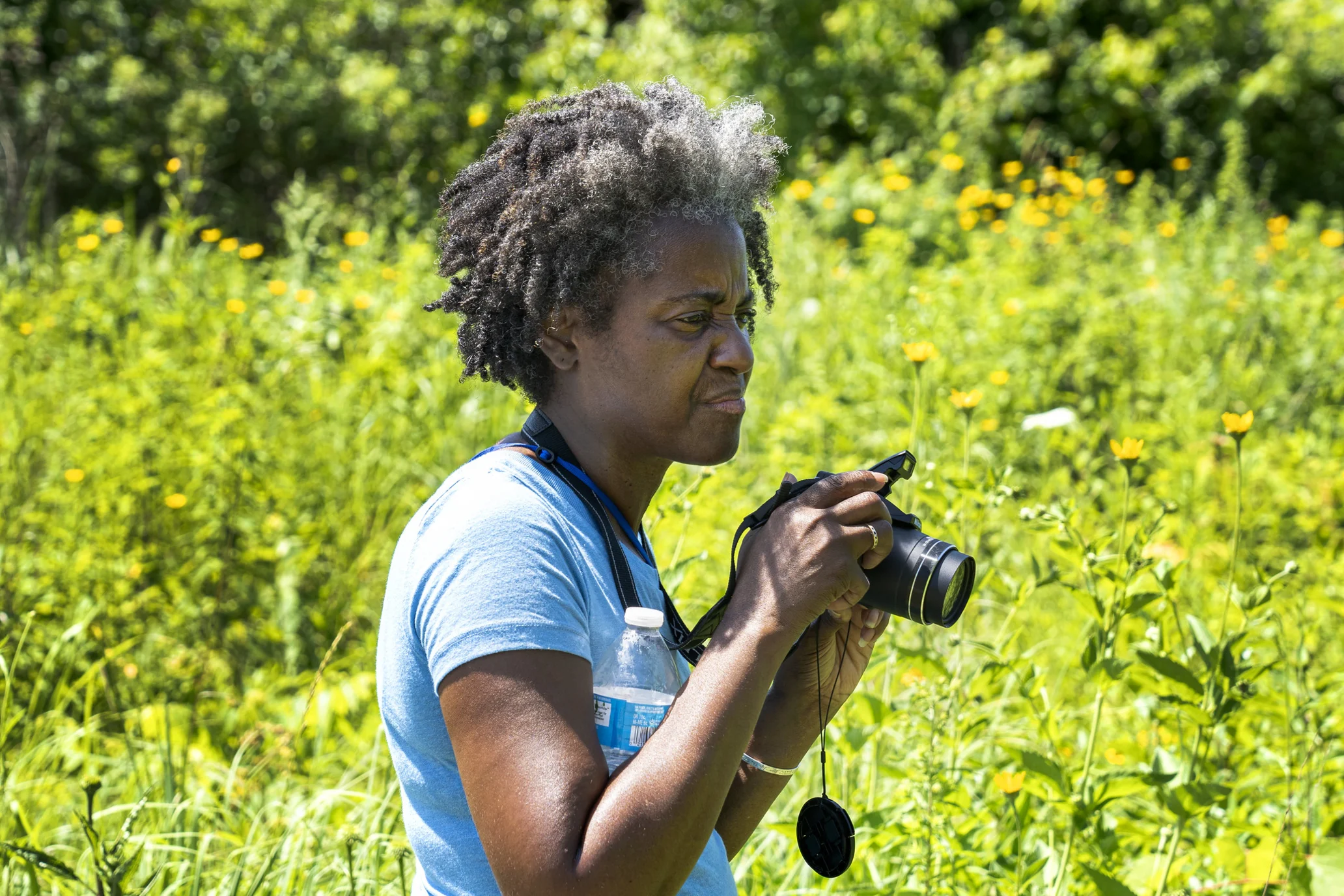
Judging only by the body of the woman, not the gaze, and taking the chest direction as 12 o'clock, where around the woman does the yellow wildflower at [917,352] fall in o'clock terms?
The yellow wildflower is roughly at 10 o'clock from the woman.

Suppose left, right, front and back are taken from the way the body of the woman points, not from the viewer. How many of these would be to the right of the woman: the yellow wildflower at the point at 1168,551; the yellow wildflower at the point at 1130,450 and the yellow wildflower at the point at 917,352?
0

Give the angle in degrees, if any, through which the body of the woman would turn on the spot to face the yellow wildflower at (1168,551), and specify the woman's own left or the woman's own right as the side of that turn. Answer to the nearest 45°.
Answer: approximately 45° to the woman's own left

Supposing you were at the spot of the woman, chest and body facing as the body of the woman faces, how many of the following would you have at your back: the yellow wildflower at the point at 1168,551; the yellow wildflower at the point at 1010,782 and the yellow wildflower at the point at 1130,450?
0

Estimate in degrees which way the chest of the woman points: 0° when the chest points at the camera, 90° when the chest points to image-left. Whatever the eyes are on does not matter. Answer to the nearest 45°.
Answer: approximately 270°

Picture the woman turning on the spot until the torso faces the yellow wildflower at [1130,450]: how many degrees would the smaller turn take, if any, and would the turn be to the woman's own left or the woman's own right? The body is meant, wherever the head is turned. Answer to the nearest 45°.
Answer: approximately 45° to the woman's own left

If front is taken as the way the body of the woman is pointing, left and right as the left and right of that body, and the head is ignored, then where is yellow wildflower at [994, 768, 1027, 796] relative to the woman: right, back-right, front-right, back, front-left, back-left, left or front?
front-left
